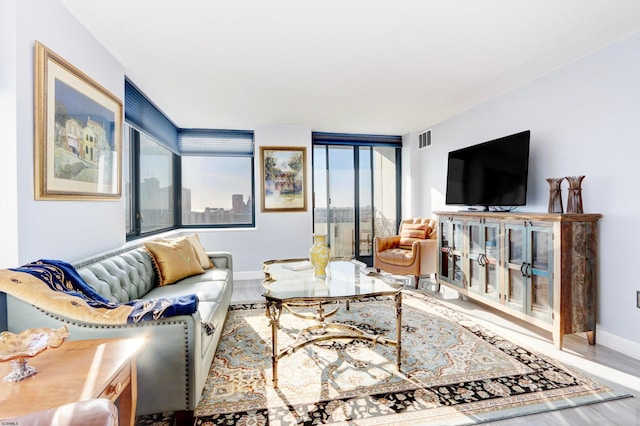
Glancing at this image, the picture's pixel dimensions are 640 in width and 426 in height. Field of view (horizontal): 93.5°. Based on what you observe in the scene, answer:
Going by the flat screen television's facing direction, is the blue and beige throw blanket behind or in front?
in front

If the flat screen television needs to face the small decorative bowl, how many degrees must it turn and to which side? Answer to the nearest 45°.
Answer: approximately 45° to its left

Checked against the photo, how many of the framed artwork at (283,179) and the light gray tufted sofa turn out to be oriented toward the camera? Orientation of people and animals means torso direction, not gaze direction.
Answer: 1

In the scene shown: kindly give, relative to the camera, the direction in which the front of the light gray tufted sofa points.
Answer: facing to the right of the viewer

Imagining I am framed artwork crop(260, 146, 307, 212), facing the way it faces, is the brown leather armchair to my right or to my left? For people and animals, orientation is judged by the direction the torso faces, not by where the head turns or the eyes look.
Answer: on my left

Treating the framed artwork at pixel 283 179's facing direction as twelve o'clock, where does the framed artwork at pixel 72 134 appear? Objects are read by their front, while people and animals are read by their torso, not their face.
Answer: the framed artwork at pixel 72 134 is roughly at 1 o'clock from the framed artwork at pixel 283 179.

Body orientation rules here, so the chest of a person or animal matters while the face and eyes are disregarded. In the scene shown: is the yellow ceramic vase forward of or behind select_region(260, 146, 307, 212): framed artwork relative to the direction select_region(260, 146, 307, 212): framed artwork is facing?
forward

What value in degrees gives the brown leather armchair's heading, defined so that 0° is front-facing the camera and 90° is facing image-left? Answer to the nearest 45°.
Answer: approximately 45°

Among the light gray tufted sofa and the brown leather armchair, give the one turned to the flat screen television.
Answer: the light gray tufted sofa

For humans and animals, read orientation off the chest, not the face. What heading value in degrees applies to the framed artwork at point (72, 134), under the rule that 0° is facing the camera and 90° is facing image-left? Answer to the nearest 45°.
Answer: approximately 315°

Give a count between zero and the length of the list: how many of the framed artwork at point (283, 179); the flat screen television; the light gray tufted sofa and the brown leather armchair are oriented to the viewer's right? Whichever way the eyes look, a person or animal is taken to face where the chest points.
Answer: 1

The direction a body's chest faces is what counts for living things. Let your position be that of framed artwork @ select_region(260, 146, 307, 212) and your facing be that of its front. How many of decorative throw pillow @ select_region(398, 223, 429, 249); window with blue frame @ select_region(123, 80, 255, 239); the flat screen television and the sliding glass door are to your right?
1

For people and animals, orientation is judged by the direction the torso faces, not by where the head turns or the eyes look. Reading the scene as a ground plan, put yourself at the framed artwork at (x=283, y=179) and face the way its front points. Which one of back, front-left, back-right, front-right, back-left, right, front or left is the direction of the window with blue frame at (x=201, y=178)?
right

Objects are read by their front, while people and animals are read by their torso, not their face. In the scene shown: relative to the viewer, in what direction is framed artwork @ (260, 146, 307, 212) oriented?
toward the camera

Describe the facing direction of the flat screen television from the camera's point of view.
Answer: facing the viewer and to the left of the viewer

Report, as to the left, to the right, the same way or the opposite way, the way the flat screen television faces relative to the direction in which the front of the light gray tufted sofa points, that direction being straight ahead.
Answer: the opposite way

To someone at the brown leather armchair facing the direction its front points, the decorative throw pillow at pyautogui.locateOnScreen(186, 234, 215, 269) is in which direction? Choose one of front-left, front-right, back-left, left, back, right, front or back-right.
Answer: front

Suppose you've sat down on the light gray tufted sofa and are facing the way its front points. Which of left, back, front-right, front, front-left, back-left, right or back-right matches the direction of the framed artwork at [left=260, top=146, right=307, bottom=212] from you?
front-left
